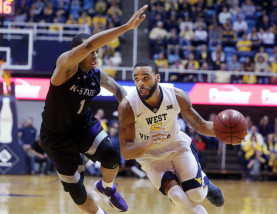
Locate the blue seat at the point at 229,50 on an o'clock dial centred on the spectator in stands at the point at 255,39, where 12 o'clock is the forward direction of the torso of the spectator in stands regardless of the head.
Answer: The blue seat is roughly at 2 o'clock from the spectator in stands.

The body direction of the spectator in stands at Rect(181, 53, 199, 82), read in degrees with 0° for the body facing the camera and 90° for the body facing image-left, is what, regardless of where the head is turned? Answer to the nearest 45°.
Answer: approximately 0°

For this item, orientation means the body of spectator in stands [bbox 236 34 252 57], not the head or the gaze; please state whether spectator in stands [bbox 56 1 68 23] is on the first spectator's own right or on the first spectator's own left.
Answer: on the first spectator's own right

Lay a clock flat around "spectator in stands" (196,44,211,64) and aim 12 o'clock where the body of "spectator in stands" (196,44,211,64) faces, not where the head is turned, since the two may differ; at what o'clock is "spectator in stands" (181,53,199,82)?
"spectator in stands" (181,53,199,82) is roughly at 1 o'clock from "spectator in stands" (196,44,211,64).

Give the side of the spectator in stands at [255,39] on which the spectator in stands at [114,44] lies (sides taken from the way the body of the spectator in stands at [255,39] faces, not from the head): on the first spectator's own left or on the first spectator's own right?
on the first spectator's own right

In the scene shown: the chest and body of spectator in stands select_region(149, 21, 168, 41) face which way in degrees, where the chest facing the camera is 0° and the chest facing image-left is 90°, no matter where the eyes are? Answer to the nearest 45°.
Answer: approximately 0°

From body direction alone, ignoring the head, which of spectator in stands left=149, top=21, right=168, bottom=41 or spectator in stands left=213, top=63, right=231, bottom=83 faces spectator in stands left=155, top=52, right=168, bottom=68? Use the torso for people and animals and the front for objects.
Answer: spectator in stands left=149, top=21, right=168, bottom=41

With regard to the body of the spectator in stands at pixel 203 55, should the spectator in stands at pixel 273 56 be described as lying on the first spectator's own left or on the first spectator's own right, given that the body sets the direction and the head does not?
on the first spectator's own left
